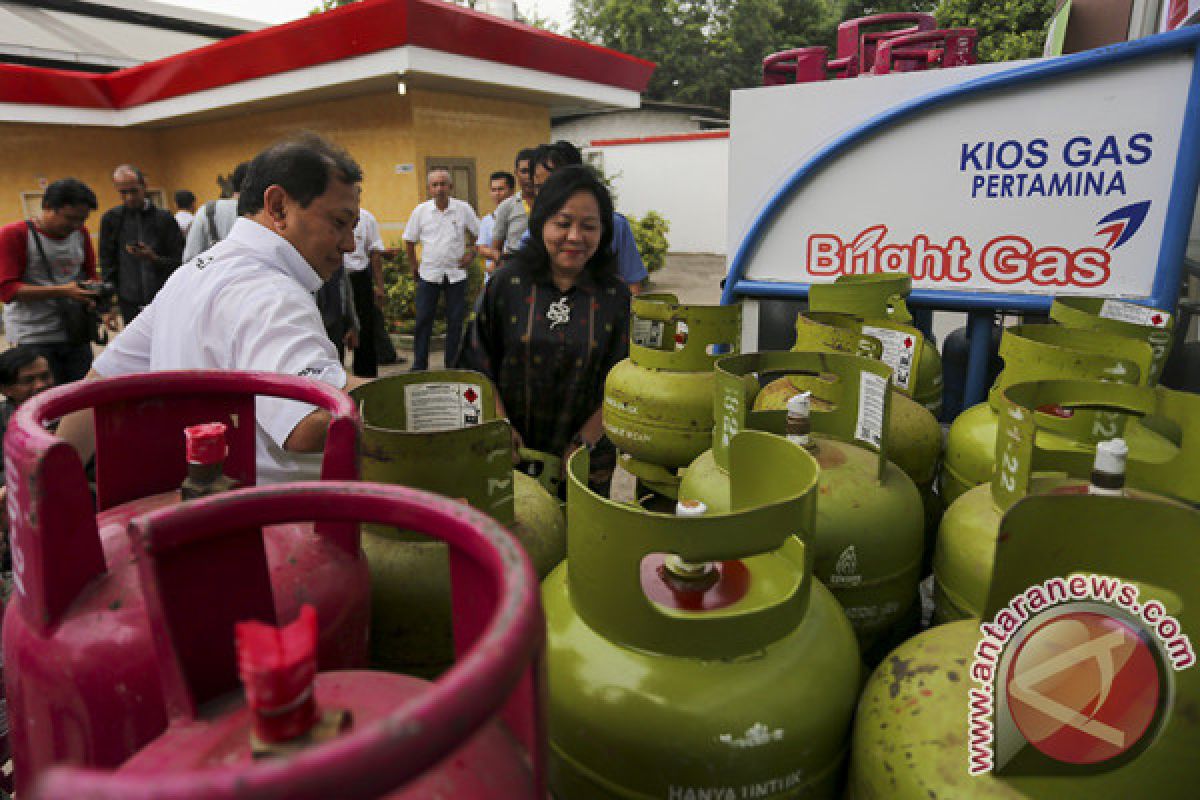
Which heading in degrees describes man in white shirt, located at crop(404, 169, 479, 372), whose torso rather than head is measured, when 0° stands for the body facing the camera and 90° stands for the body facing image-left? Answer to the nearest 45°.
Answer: approximately 0°

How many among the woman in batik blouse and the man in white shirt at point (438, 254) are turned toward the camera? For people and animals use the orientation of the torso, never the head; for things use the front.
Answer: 2

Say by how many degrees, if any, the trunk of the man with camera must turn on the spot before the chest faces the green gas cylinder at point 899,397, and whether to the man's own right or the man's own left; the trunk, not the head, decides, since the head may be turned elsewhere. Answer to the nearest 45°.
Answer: approximately 45° to the man's own right

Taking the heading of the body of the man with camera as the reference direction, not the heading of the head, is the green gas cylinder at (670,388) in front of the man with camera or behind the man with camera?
in front

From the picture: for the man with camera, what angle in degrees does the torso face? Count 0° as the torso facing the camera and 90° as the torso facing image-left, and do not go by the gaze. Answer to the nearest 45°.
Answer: approximately 315°

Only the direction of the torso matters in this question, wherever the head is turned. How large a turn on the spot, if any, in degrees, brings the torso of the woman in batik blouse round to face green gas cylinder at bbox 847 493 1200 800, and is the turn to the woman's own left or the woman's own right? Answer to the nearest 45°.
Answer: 0° — they already face it

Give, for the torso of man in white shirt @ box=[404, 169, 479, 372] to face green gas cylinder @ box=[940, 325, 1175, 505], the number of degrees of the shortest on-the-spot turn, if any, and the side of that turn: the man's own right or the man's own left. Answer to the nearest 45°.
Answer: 0° — they already face it

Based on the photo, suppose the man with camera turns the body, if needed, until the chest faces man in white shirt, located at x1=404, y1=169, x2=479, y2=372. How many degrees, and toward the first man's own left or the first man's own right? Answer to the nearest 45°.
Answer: approximately 45° to the first man's own left

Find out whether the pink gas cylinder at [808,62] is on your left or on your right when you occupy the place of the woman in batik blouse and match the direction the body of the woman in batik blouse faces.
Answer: on your left

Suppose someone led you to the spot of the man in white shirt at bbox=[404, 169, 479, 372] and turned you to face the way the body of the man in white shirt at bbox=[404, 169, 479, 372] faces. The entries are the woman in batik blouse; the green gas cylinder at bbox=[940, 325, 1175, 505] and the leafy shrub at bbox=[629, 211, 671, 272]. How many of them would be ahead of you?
2

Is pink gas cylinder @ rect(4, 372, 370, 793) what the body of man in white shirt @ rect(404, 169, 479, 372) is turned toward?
yes
